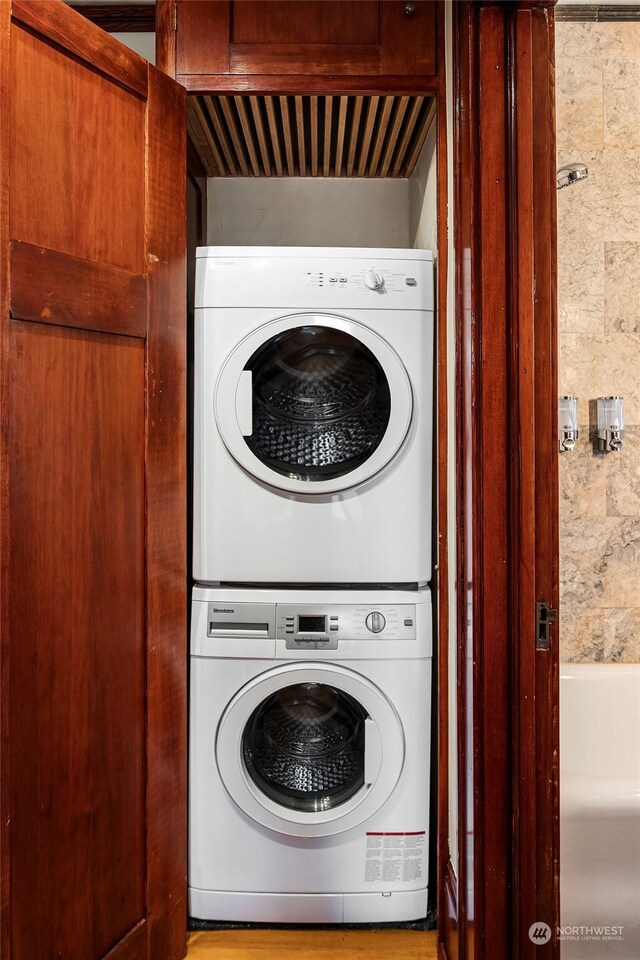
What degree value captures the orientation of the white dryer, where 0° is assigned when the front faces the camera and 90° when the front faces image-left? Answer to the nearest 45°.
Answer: approximately 0°

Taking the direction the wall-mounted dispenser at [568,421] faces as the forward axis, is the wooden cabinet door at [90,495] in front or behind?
in front

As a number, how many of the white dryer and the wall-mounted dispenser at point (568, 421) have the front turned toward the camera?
2

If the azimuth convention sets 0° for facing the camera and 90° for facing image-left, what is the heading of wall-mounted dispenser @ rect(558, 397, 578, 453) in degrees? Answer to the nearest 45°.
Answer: approximately 0°

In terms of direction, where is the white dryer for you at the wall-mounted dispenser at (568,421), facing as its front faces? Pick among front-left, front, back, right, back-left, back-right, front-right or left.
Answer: front-right

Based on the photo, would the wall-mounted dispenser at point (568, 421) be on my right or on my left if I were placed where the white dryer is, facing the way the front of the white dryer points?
on my left
